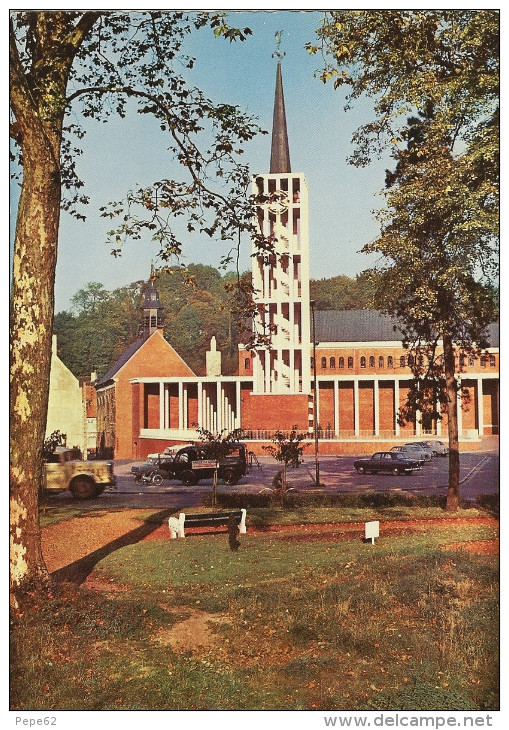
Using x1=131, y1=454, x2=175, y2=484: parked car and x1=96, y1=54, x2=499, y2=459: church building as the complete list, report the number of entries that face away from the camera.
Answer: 0

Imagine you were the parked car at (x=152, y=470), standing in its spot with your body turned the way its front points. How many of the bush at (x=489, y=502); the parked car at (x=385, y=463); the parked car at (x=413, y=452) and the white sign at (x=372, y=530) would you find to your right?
0

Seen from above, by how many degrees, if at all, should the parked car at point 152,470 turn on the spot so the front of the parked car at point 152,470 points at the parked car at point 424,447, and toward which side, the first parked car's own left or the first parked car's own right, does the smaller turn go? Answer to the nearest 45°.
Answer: approximately 135° to the first parked car's own left

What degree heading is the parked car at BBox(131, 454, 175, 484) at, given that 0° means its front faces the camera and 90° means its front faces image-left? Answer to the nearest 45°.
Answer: approximately 45°

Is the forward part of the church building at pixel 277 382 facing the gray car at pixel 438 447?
no

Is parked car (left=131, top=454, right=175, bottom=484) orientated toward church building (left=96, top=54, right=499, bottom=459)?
no

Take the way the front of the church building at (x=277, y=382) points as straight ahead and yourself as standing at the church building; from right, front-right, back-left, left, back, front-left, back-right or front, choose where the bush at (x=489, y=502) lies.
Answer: front

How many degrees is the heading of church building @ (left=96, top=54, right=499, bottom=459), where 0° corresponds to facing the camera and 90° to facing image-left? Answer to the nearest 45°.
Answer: approximately 0°

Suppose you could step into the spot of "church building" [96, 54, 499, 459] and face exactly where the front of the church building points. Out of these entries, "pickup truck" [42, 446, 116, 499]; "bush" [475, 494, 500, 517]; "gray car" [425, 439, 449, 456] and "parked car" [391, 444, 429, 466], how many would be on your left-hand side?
3
